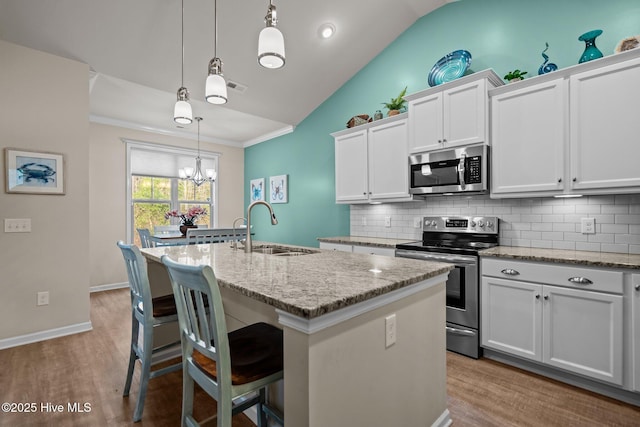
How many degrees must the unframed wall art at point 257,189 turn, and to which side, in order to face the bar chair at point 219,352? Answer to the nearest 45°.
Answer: approximately 45° to its left

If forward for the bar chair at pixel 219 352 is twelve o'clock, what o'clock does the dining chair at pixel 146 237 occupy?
the dining chair at pixel 146 237 is roughly at 10 o'clock from the bar chair at pixel 219 352.

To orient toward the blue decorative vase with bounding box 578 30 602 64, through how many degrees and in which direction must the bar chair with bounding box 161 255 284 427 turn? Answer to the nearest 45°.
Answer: approximately 45° to its right

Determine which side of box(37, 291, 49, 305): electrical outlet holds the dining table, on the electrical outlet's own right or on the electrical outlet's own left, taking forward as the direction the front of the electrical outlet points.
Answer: on the electrical outlet's own left

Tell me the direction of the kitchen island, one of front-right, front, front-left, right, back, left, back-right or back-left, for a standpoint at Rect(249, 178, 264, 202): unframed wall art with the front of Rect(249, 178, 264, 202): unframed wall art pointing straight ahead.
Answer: front-left

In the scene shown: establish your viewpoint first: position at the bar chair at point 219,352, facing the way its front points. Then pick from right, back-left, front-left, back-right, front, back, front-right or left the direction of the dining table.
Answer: front-left

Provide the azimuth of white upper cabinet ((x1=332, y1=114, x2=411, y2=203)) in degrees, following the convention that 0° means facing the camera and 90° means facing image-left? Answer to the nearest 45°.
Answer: approximately 45°

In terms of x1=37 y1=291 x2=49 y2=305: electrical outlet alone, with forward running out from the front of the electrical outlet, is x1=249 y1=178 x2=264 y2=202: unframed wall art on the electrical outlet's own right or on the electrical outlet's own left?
on the electrical outlet's own left

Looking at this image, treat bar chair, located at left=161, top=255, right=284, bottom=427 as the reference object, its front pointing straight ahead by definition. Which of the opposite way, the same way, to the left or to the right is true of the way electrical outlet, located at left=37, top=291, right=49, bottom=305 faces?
to the right

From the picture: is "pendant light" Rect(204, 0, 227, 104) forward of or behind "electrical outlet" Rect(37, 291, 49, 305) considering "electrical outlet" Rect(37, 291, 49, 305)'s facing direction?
forward

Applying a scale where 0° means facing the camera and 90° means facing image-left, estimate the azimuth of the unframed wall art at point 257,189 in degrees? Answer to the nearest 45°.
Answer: approximately 45°

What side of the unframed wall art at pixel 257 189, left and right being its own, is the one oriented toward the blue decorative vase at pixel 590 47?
left

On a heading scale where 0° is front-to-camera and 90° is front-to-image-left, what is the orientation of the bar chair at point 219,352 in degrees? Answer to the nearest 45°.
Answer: approximately 225°
